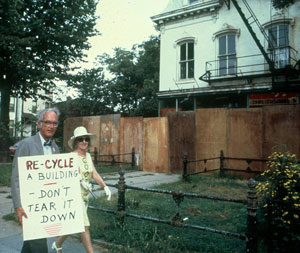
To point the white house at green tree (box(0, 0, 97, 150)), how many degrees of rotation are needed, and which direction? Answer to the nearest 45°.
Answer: approximately 45° to its right

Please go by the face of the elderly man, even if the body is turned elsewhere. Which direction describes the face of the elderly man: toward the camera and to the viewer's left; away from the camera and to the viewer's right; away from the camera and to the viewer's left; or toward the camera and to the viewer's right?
toward the camera and to the viewer's right

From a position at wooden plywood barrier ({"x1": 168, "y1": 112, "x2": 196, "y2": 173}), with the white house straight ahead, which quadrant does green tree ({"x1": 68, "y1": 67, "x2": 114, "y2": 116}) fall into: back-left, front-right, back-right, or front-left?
front-left

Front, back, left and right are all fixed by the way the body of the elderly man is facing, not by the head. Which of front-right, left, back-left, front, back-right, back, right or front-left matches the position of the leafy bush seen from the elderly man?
front-left

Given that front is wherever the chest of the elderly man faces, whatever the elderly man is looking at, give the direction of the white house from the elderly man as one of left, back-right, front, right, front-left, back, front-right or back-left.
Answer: left

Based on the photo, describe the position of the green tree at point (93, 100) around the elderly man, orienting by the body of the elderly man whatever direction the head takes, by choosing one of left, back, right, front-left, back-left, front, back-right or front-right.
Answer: back-left

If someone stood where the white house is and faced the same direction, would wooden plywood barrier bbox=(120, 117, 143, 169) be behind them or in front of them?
in front

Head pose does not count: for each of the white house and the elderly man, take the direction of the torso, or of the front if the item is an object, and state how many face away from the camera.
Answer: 0

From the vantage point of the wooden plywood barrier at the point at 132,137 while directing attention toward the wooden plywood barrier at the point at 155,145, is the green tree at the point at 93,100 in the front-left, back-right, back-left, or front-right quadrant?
back-left

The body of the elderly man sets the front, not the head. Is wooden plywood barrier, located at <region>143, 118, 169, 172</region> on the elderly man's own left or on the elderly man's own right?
on the elderly man's own left

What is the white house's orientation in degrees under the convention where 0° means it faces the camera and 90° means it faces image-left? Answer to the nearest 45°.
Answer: approximately 45°

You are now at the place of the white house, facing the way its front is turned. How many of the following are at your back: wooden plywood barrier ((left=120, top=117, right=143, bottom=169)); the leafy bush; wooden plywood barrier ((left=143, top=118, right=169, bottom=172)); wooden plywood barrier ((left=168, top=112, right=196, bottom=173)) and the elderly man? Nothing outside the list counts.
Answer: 0

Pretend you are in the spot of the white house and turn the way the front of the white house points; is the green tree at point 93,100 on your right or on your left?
on your right

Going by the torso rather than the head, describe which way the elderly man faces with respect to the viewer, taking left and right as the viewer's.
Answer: facing the viewer and to the right of the viewer

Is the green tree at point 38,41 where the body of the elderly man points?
no

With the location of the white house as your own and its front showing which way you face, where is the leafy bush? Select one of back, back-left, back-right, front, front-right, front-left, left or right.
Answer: front-left

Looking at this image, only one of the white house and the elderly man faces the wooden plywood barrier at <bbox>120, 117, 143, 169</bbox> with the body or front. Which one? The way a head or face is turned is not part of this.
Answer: the white house
